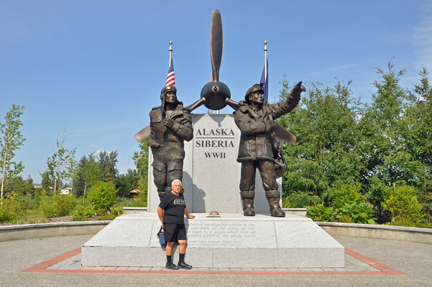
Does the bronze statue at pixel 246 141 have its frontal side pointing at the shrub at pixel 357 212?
no

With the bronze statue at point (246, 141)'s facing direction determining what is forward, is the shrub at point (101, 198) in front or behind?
behind

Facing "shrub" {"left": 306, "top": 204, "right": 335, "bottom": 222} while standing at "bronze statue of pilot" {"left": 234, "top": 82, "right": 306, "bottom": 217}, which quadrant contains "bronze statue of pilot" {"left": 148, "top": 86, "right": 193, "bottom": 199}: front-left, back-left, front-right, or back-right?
back-left

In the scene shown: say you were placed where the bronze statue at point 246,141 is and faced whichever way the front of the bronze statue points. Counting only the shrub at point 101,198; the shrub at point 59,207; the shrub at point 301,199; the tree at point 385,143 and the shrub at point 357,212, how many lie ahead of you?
0

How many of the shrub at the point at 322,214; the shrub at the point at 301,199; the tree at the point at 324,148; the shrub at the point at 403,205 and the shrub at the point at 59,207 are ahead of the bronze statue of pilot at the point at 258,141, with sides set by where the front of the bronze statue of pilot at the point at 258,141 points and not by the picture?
0

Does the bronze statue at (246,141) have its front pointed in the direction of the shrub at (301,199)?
no

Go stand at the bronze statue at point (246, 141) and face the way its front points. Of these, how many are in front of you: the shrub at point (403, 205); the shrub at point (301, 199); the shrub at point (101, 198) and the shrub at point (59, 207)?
0

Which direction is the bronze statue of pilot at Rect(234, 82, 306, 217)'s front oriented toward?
toward the camera

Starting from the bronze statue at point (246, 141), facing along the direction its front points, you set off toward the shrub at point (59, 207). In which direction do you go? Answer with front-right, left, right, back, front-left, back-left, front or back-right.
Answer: back-right

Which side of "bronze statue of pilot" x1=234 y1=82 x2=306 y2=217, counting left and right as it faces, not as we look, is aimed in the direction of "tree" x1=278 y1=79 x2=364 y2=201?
back

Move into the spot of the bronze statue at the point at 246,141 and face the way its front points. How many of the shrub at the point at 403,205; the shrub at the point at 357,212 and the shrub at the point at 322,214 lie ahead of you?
0

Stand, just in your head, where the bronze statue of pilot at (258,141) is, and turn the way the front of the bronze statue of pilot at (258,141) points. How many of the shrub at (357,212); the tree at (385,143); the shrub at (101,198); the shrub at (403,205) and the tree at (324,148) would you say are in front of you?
0

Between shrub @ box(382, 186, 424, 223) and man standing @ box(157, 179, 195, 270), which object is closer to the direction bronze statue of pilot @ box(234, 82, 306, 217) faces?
the man standing
